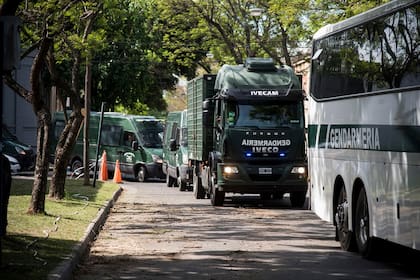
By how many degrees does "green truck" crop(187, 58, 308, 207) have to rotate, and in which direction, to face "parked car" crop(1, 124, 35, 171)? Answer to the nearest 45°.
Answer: approximately 135° to its right

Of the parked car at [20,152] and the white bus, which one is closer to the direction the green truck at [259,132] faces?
the white bus

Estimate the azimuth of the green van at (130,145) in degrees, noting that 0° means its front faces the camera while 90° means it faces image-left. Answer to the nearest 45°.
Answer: approximately 315°

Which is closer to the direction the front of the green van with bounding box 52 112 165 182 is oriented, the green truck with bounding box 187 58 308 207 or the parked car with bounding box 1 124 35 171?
the green truck
